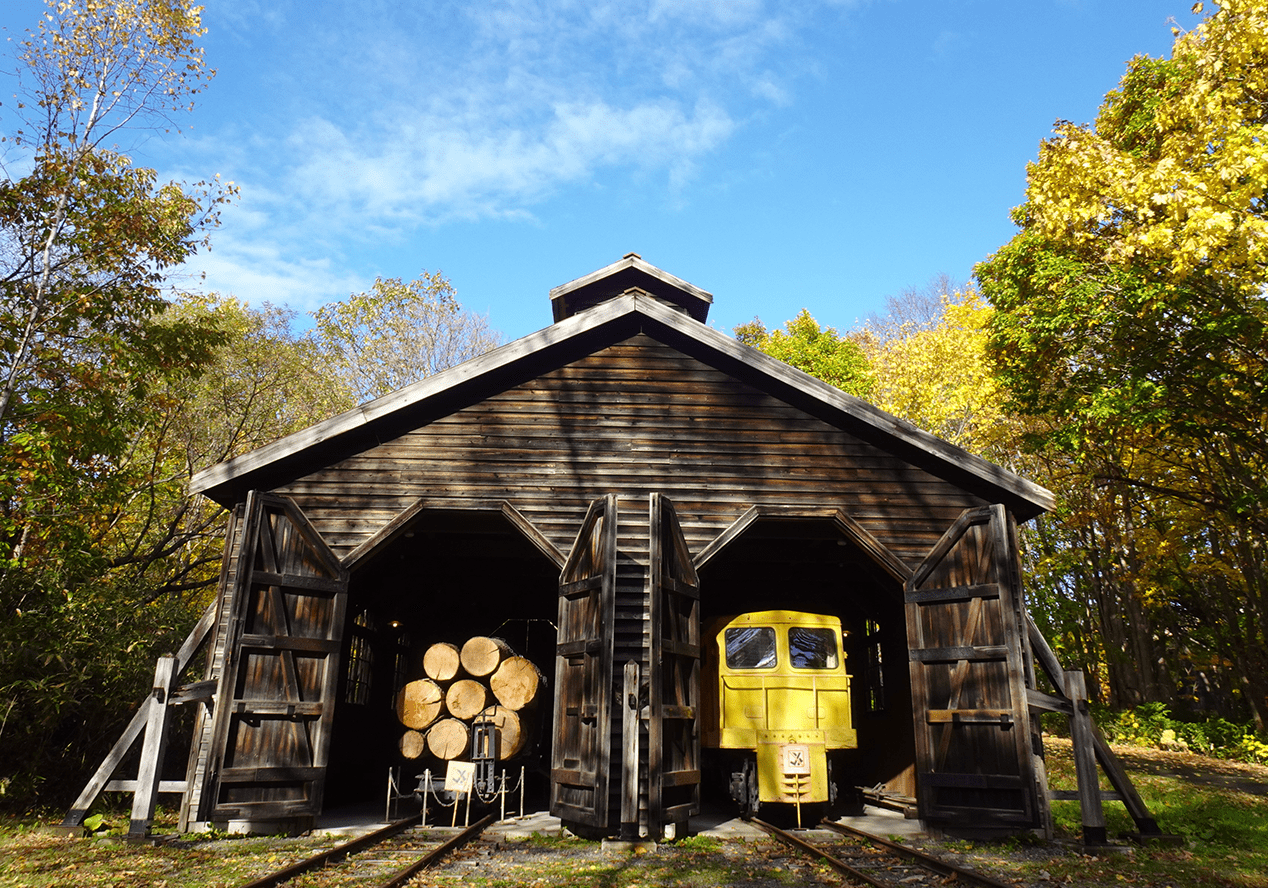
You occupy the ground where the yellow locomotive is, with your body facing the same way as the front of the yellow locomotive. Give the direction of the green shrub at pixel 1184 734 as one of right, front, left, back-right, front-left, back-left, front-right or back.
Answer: back-left

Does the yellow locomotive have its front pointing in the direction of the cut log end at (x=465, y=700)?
no

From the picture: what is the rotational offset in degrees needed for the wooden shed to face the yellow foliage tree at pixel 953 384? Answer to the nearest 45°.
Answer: approximately 135° to its left

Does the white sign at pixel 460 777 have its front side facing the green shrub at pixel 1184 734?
no

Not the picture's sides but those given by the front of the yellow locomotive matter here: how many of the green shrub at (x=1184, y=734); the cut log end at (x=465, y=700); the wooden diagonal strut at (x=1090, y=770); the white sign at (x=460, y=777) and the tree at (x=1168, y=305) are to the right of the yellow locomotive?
2

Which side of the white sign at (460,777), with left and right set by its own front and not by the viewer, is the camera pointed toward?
front

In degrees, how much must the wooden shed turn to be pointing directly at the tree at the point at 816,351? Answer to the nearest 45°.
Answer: approximately 180°

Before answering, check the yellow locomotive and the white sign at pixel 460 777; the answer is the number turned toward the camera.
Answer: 2

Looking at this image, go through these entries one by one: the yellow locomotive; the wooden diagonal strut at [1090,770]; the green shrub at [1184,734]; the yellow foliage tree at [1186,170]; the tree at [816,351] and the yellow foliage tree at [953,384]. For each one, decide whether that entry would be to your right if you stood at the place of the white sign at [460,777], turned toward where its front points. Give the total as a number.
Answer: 0

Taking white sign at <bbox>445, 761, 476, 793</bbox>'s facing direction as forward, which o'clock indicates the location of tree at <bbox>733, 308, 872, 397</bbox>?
The tree is roughly at 7 o'clock from the white sign.

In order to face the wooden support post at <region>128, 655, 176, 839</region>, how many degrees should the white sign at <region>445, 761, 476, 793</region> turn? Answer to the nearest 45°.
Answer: approximately 90° to its right

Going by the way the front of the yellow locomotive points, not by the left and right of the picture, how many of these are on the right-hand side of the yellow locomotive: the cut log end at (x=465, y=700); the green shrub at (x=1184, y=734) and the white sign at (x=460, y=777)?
2

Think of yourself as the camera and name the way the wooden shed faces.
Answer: facing the viewer

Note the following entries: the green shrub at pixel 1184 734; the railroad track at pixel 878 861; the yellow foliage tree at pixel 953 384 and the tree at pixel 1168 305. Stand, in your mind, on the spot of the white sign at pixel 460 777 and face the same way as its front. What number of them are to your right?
0

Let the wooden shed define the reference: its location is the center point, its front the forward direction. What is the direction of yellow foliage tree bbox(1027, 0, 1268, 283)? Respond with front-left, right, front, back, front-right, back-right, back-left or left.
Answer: left

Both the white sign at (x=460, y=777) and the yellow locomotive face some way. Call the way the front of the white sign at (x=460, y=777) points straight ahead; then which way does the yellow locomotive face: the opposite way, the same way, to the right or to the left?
the same way

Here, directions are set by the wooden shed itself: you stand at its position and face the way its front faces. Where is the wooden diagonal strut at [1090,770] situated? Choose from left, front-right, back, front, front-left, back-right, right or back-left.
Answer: left
